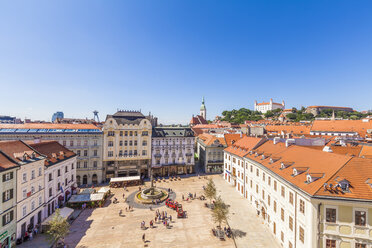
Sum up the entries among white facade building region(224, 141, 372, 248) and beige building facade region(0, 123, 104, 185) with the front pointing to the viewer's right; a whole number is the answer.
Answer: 0

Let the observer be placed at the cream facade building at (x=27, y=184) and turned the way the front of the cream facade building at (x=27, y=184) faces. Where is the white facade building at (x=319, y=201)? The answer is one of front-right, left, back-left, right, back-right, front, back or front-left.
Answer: front

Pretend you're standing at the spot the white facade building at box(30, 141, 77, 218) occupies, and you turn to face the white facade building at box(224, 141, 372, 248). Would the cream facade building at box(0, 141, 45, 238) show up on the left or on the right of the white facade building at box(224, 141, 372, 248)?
right

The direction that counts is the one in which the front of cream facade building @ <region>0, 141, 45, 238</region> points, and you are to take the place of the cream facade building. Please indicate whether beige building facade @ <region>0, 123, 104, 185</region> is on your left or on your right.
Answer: on your left

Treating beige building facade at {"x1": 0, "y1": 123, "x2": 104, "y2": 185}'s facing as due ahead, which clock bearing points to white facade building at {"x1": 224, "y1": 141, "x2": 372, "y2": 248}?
The white facade building is roughly at 11 o'clock from the beige building facade.

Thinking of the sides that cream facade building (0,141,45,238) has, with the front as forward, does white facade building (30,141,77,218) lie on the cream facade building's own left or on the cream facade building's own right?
on the cream facade building's own left

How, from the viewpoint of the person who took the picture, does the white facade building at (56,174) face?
facing the viewer and to the right of the viewer

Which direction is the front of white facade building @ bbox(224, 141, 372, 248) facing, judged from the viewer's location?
facing the viewer and to the left of the viewer

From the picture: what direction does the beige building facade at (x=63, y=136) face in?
toward the camera

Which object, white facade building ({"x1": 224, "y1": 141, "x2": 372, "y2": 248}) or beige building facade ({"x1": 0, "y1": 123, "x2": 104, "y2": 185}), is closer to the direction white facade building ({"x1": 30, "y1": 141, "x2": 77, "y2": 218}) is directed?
the white facade building

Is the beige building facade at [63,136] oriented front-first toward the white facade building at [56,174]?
yes

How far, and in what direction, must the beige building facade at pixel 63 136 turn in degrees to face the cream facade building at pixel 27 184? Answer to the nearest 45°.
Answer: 0° — it already faces it

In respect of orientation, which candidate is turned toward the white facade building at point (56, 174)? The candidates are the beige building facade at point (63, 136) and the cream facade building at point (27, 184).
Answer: the beige building facade

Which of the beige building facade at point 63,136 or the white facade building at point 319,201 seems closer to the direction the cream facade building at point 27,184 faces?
the white facade building
